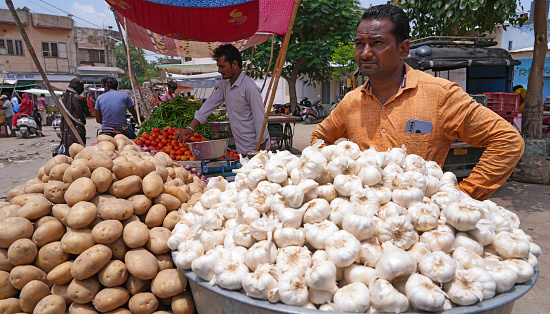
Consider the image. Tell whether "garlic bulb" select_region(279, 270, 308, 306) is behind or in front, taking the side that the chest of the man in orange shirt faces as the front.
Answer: in front

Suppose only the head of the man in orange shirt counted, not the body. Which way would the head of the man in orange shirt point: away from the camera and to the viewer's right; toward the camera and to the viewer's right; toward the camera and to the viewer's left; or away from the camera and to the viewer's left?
toward the camera and to the viewer's left

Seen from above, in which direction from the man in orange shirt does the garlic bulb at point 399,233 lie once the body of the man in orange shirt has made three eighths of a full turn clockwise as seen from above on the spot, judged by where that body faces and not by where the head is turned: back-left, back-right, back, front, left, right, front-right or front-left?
back

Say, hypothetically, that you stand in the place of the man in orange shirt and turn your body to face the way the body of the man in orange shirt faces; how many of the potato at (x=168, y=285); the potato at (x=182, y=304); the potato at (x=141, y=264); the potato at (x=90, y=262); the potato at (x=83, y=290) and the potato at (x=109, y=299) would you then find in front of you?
6

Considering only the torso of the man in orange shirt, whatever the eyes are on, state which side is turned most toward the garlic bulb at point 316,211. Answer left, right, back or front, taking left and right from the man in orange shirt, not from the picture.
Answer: front

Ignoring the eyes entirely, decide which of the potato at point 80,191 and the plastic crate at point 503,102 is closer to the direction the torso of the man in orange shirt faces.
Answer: the potato

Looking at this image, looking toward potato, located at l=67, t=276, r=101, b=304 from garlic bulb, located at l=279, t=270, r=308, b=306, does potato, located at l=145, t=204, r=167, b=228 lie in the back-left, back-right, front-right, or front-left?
front-right

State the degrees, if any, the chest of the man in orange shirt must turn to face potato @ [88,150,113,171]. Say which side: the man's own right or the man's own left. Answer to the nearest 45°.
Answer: approximately 45° to the man's own right

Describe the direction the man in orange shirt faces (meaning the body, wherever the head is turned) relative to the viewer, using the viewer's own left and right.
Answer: facing the viewer and to the left of the viewer

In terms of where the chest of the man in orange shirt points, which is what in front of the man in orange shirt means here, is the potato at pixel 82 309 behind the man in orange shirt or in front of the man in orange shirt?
in front

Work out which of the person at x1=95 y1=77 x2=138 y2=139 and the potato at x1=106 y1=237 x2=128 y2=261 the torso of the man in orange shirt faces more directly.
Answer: the potato

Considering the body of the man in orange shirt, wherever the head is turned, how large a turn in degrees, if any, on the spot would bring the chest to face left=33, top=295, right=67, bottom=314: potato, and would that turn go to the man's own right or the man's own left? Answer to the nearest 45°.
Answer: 0° — they already face it

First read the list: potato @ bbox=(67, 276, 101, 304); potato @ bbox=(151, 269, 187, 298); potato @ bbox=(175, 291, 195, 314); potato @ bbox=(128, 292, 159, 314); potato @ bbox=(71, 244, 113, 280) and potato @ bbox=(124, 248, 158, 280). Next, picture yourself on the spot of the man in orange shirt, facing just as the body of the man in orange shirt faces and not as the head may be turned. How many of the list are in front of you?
6
